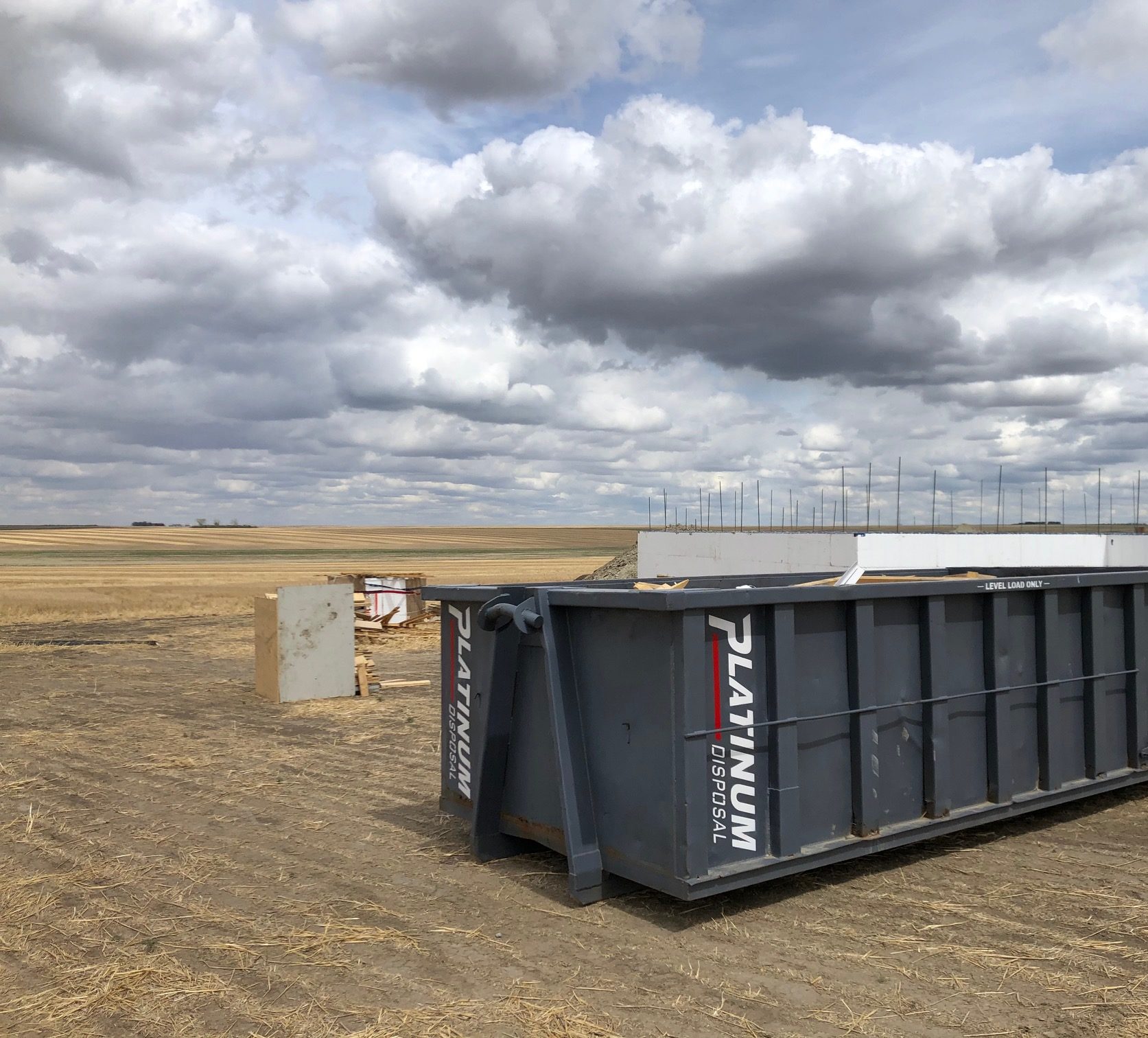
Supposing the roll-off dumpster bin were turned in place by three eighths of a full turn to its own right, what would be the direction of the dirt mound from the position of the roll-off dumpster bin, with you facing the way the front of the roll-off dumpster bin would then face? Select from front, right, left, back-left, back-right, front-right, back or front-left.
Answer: front

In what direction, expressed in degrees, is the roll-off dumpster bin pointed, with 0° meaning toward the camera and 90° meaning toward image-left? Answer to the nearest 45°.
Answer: approximately 45°

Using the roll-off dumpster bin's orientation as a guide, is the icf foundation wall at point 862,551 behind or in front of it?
behind

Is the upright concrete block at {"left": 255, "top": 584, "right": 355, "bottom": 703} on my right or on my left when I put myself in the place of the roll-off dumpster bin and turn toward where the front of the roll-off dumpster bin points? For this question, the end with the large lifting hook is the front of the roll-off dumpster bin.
on my right
